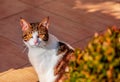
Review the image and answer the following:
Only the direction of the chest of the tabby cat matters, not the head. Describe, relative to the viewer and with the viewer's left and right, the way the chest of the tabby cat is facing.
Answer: facing the viewer and to the left of the viewer

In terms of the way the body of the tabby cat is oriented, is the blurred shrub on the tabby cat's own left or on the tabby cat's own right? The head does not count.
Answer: on the tabby cat's own left
